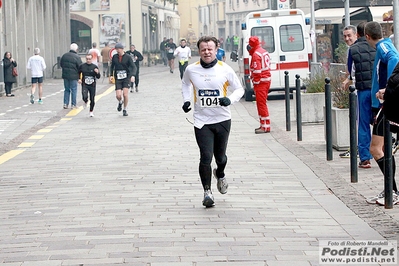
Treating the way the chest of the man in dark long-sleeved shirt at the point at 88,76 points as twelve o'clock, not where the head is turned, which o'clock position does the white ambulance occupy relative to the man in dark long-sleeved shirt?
The white ambulance is roughly at 8 o'clock from the man in dark long-sleeved shirt.

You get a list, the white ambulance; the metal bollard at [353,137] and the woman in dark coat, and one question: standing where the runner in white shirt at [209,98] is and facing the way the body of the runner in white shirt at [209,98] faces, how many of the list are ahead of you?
0

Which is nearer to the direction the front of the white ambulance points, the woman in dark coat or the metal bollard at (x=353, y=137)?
the woman in dark coat

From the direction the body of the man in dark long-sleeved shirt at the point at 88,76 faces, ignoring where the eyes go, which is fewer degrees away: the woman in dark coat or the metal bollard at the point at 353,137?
the metal bollard

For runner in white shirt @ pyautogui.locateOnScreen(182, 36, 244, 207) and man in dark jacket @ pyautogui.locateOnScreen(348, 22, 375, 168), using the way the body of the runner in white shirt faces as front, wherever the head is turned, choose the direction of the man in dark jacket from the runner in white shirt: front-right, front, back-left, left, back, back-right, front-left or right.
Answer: back-left

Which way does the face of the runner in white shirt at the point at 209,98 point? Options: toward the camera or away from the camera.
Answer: toward the camera

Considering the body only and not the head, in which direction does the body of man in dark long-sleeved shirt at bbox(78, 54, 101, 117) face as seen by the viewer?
toward the camera

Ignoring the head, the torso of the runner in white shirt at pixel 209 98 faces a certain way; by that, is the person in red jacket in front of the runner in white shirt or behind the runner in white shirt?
behind

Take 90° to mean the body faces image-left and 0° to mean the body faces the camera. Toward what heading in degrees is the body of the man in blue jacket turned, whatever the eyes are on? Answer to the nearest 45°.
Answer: approximately 90°
